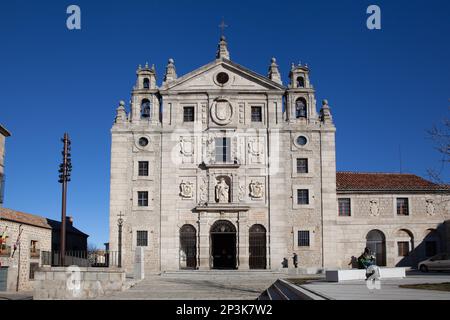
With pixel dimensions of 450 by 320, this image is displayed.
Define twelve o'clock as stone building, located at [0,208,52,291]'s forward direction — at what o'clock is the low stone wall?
The low stone wall is roughly at 1 o'clock from the stone building.

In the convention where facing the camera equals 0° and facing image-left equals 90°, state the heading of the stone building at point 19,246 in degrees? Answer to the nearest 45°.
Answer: approximately 315°
